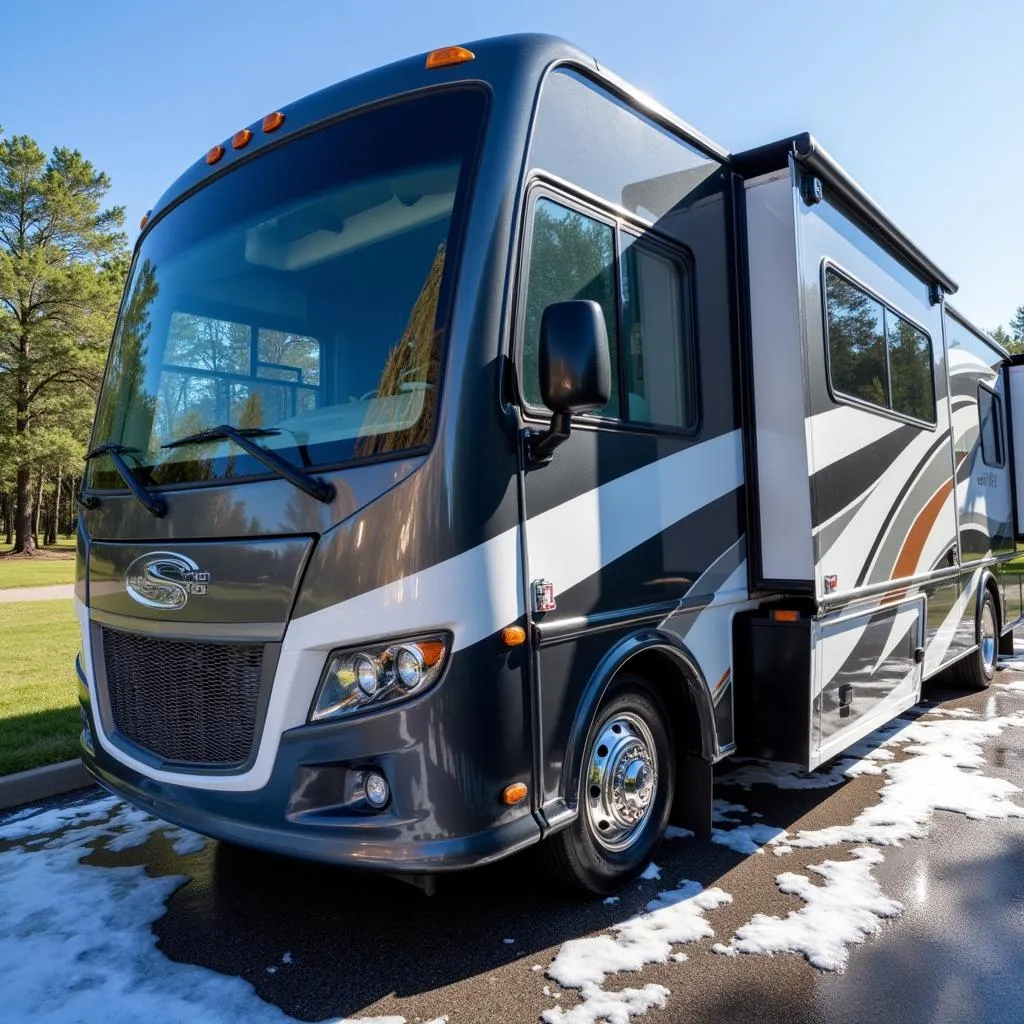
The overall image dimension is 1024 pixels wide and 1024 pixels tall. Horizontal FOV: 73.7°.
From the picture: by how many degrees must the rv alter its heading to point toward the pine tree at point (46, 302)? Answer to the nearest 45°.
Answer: approximately 90° to its right

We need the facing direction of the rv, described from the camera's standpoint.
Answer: facing the viewer and to the left of the viewer
